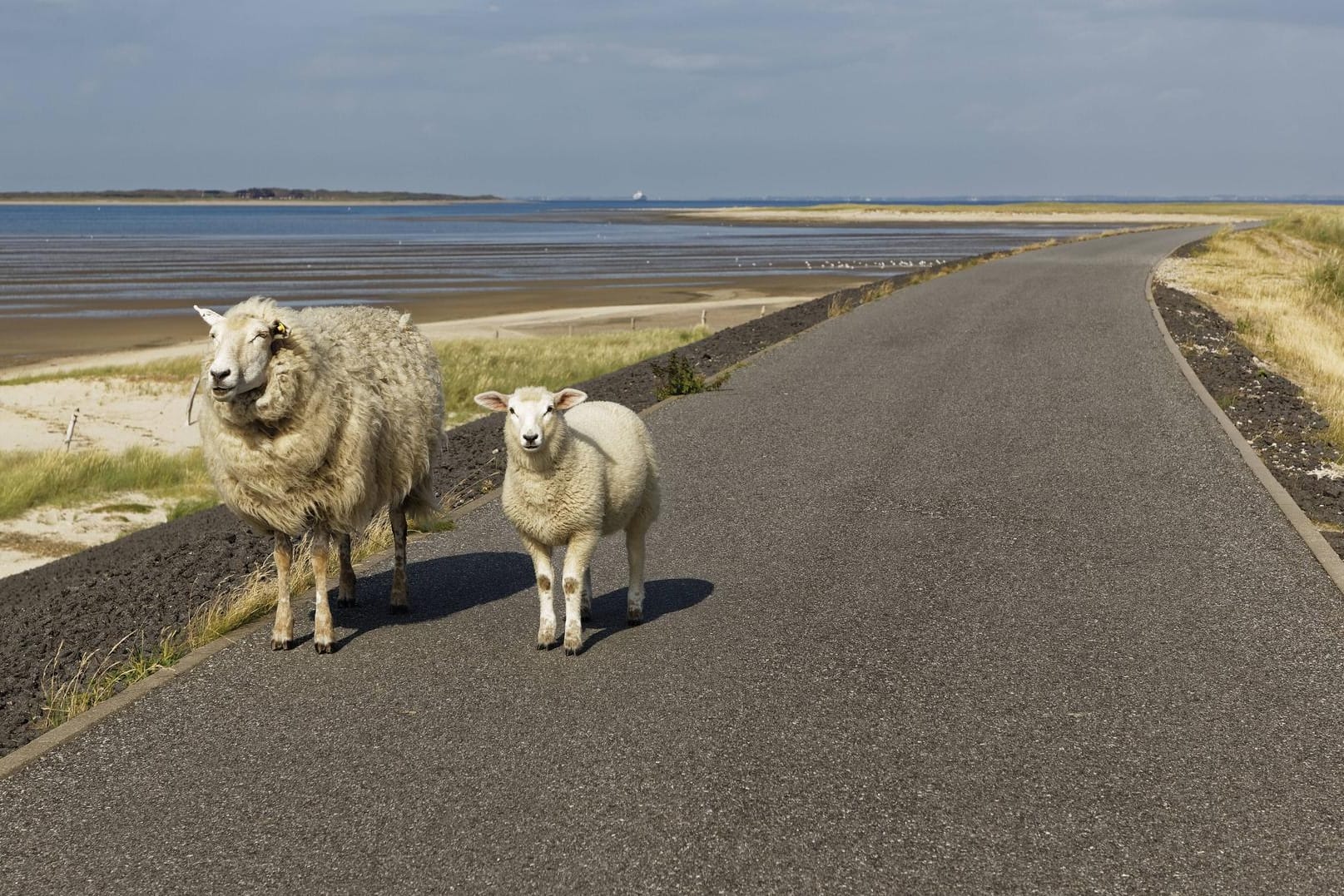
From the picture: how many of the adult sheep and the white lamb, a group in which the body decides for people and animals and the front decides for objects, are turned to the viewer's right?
0

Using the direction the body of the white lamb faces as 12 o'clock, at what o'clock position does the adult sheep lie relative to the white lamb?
The adult sheep is roughly at 2 o'clock from the white lamb.

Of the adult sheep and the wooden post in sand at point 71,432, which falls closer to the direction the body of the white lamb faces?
the adult sheep

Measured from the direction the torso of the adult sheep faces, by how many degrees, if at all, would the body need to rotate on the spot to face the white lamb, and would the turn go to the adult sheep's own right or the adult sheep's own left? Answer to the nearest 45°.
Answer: approximately 90° to the adult sheep's own left

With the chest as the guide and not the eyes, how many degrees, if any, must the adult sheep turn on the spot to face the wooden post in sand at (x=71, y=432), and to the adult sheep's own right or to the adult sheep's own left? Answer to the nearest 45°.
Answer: approximately 135° to the adult sheep's own right

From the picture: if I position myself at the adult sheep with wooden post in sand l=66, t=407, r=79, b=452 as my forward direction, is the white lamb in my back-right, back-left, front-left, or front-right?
back-right

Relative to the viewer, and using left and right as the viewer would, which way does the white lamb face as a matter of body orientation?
facing the viewer and to the left of the viewer

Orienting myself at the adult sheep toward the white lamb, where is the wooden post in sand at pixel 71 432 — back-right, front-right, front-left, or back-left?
back-left

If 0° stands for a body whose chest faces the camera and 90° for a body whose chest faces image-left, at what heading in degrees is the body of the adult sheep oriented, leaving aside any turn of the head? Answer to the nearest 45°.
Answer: approximately 45°
